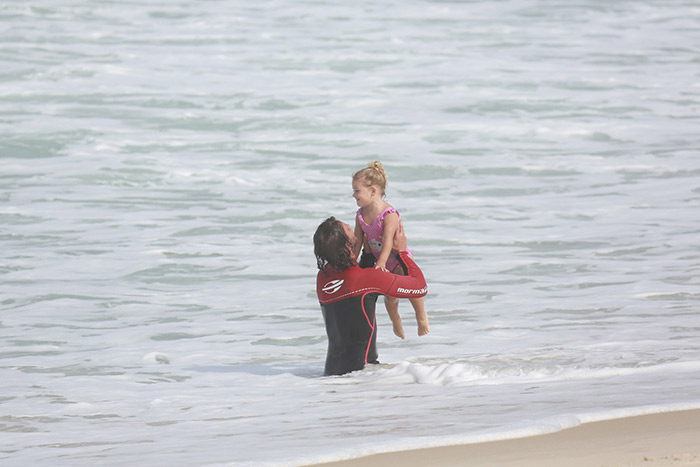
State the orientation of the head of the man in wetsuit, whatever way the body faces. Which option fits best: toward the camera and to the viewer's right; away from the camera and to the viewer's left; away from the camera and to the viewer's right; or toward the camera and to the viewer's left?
away from the camera and to the viewer's right

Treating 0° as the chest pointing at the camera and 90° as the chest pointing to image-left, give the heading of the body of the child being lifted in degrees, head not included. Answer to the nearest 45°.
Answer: approximately 45°

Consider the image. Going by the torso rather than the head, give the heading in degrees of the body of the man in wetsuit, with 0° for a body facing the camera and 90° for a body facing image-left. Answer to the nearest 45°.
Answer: approximately 225°
